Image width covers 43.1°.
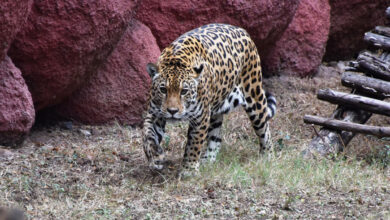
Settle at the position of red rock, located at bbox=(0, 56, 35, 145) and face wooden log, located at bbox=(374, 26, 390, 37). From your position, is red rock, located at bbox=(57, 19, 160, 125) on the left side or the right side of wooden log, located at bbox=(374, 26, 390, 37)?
left

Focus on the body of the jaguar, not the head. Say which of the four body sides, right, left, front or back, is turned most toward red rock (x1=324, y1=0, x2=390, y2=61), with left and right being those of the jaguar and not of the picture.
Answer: back

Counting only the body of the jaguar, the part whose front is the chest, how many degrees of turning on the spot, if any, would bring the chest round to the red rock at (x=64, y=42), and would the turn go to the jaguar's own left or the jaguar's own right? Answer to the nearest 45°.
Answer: approximately 45° to the jaguar's own right

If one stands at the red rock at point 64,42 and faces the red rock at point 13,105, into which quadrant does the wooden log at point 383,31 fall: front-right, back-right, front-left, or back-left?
back-left

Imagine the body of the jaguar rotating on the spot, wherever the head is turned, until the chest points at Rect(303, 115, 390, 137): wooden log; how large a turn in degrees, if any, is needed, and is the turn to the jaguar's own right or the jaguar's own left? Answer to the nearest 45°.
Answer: approximately 135° to the jaguar's own left

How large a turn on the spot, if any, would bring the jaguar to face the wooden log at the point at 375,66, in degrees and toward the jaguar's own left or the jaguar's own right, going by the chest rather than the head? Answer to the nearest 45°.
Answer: approximately 180°

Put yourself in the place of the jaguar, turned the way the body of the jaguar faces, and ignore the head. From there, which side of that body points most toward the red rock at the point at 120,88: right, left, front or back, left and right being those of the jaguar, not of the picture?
right

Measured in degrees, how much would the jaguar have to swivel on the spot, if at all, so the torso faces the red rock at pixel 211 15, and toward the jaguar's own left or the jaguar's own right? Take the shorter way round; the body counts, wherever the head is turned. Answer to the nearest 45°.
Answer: approximately 135° to the jaguar's own right

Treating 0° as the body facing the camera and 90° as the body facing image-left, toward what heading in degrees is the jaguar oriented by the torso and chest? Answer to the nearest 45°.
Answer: approximately 45°

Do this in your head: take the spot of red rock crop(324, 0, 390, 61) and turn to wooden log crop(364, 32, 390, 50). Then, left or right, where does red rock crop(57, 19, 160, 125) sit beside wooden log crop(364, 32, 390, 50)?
right

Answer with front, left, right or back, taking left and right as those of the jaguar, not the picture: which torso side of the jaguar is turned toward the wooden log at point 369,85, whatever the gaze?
back

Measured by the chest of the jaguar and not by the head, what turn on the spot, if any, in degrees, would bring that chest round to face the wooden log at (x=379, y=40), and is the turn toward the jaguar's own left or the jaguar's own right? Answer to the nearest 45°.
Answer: approximately 180°
